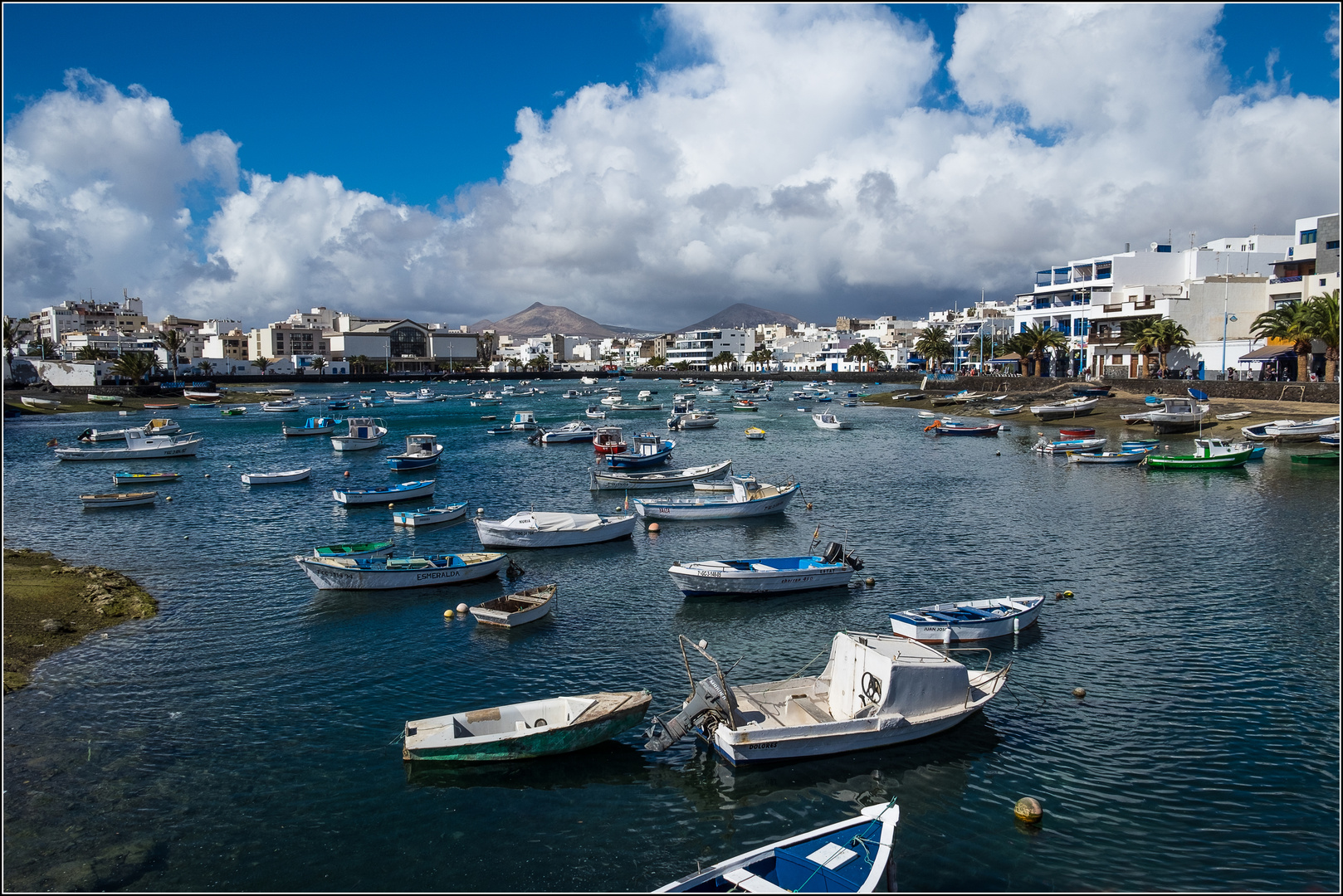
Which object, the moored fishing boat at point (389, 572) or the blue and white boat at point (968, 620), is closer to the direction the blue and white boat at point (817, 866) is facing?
the blue and white boat

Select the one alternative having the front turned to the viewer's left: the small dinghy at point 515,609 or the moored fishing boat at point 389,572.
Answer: the moored fishing boat

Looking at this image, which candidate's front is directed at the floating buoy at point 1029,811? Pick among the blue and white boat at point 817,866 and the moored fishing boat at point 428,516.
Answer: the blue and white boat

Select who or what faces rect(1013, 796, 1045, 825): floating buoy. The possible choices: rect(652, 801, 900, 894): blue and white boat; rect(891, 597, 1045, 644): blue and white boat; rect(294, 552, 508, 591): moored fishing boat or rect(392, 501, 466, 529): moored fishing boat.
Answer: rect(652, 801, 900, 894): blue and white boat

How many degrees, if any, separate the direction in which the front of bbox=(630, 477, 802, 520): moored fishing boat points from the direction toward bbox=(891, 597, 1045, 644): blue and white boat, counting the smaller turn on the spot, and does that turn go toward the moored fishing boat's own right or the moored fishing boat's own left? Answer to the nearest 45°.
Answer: approximately 90° to the moored fishing boat's own right

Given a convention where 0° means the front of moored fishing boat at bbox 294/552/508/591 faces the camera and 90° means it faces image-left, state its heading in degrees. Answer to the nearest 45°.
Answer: approximately 90°

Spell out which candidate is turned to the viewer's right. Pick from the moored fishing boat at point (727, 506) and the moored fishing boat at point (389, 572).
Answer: the moored fishing boat at point (727, 506)

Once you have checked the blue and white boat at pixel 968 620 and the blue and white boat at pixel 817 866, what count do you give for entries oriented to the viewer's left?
0

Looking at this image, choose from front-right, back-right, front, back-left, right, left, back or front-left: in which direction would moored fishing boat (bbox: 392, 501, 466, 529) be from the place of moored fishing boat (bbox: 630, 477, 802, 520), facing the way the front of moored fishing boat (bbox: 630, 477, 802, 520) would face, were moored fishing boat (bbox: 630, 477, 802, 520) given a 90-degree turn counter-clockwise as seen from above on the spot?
left

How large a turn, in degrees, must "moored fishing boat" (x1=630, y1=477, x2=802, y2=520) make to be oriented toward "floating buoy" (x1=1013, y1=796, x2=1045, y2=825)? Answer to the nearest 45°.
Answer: approximately 90° to its right

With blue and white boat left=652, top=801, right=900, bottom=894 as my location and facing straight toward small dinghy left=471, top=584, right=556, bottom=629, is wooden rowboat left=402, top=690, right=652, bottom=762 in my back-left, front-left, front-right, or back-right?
front-left

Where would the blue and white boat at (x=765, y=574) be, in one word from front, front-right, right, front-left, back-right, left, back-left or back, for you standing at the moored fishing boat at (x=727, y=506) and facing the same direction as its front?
right

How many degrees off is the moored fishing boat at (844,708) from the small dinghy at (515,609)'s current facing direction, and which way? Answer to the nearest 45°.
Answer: approximately 90° to its right

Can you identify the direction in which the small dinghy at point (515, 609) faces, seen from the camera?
facing away from the viewer and to the right of the viewer

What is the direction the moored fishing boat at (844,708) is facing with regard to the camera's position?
facing away from the viewer and to the right of the viewer
